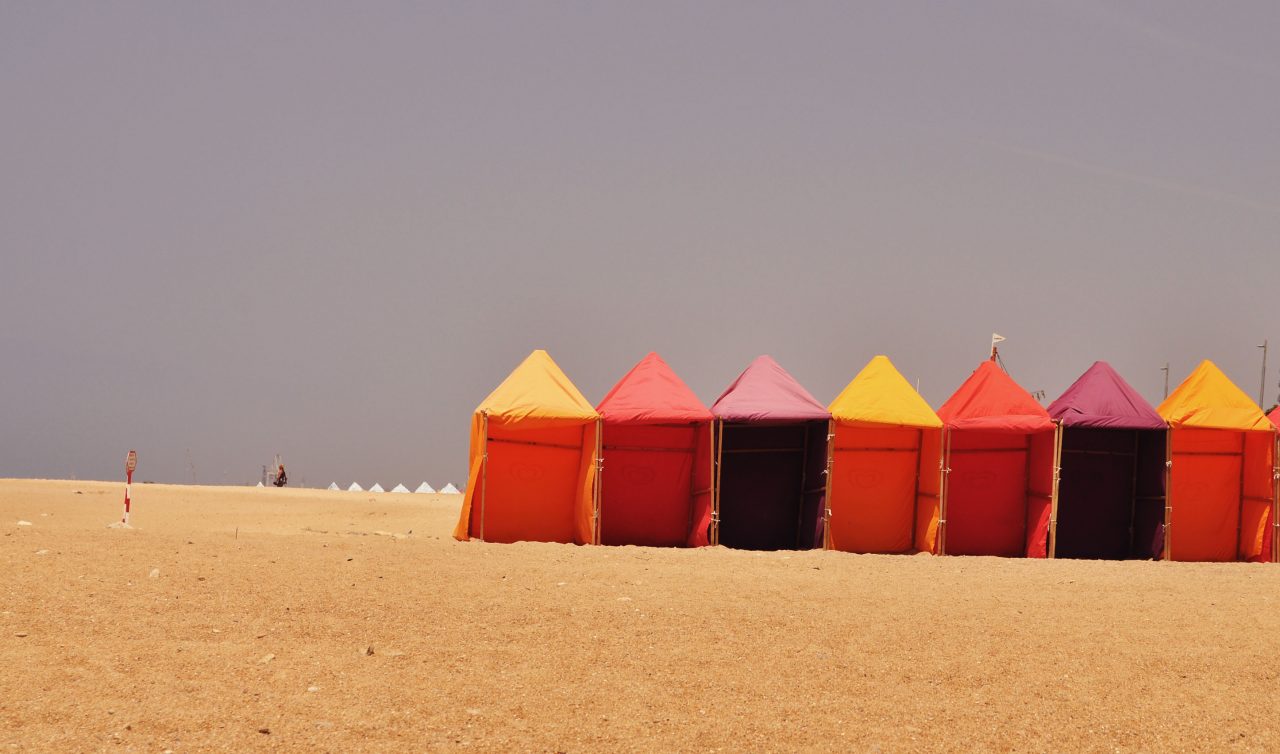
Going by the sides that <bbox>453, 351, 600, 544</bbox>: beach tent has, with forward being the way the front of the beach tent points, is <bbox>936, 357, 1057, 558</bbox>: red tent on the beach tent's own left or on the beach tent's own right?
on the beach tent's own left

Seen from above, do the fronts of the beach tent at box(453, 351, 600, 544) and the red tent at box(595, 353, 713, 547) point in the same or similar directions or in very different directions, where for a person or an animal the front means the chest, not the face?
same or similar directions

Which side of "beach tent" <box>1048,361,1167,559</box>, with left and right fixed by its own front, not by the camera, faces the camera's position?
front

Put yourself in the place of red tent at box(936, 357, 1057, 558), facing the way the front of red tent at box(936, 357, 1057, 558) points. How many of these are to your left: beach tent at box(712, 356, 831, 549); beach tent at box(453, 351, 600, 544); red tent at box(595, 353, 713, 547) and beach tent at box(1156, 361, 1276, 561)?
1

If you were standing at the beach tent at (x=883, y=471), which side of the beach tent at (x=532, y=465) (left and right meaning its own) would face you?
left

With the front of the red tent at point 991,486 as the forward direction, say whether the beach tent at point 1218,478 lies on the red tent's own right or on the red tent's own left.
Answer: on the red tent's own left

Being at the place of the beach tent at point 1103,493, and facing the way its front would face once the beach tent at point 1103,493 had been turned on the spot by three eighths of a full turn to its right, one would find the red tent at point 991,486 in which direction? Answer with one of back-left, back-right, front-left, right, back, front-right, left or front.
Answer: left

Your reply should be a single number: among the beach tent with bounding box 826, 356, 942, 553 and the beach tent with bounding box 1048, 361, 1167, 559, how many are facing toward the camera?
2

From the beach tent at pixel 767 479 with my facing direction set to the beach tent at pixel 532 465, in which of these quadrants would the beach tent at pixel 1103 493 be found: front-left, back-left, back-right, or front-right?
back-left

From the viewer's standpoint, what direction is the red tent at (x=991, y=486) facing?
toward the camera

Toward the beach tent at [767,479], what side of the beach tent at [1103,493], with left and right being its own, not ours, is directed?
right

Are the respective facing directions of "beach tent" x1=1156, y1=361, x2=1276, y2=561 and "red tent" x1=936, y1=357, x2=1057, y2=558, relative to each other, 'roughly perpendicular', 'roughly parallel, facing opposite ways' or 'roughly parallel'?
roughly parallel

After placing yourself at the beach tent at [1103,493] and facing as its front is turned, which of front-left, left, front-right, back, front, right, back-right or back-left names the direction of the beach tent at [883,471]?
front-right

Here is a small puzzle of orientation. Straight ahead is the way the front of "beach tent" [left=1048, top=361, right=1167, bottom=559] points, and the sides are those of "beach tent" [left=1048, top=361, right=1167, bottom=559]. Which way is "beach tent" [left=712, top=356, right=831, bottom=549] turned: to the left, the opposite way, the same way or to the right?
the same way

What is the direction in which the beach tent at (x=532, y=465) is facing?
toward the camera

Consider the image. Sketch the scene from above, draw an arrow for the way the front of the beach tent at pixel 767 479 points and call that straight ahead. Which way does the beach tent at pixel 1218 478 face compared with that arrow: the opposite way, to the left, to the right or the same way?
the same way

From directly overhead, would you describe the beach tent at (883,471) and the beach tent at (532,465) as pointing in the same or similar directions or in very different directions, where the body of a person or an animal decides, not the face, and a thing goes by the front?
same or similar directions
